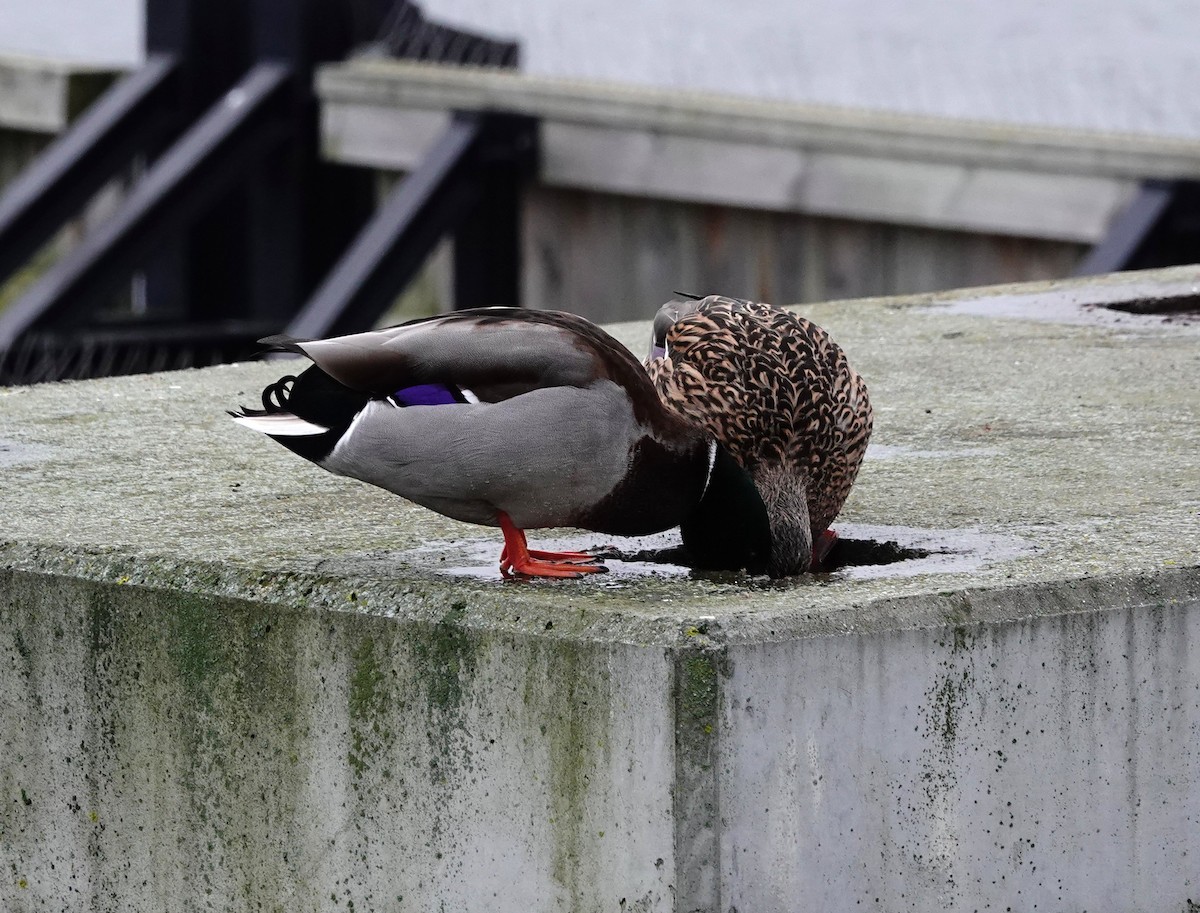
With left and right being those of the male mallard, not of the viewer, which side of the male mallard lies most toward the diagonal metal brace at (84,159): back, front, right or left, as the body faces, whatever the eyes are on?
left

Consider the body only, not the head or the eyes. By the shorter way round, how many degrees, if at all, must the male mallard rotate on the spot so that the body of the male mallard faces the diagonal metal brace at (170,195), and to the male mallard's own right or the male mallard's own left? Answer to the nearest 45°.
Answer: approximately 90° to the male mallard's own left

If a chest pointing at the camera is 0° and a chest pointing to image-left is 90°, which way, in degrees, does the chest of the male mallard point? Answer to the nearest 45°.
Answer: approximately 270°

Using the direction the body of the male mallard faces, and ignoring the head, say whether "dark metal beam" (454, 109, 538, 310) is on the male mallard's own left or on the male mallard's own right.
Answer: on the male mallard's own left

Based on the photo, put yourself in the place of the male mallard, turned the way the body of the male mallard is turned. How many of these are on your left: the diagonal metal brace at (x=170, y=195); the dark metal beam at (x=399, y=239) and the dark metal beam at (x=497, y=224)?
3

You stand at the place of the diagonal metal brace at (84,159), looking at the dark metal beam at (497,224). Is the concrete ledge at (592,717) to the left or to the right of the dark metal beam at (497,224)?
right

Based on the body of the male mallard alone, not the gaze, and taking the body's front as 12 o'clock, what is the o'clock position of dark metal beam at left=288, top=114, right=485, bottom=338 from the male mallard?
The dark metal beam is roughly at 9 o'clock from the male mallard.
